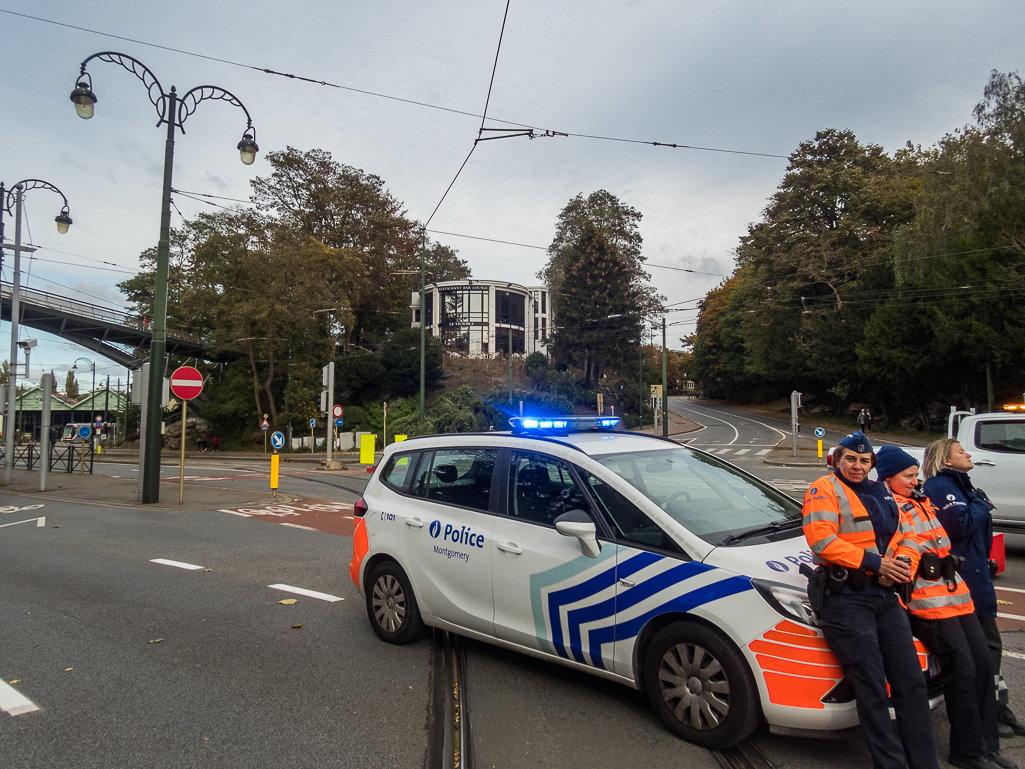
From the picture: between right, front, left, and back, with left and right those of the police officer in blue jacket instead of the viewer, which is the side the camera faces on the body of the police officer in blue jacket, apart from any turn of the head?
right

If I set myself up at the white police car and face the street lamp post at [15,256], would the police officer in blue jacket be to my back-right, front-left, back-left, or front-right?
back-right

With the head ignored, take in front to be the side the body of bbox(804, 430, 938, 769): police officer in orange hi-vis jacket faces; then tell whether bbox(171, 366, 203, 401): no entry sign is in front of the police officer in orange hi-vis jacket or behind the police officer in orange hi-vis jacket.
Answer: behind

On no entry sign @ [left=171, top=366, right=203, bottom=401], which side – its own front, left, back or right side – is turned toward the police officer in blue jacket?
front

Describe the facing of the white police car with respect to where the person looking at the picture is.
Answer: facing the viewer and to the right of the viewer

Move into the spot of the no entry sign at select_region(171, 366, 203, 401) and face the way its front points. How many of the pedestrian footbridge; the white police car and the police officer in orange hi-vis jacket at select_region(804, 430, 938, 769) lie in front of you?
2

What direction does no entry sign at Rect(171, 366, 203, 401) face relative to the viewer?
toward the camera

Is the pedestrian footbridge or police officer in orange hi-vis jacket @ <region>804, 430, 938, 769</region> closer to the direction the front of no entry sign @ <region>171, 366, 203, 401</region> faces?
the police officer in orange hi-vis jacket

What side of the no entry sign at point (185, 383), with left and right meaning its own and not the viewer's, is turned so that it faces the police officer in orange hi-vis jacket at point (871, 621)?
front

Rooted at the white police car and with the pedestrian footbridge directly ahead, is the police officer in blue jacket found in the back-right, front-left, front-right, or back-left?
back-right

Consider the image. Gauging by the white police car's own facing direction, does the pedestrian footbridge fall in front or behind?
behind

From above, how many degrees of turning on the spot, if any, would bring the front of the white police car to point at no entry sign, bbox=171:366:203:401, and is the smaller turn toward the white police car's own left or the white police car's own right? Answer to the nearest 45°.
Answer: approximately 180°
